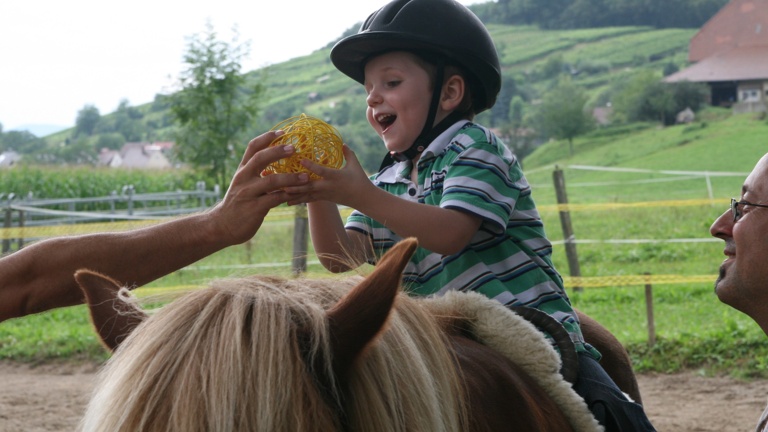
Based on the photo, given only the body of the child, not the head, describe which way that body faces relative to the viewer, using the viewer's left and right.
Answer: facing the viewer and to the left of the viewer

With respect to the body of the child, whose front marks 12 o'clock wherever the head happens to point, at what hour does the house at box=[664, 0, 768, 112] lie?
The house is roughly at 5 o'clock from the child.

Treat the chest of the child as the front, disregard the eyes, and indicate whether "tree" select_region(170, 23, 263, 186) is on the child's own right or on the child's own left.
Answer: on the child's own right

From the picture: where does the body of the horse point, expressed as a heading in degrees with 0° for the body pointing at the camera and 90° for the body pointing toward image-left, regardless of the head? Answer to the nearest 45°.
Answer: approximately 45°

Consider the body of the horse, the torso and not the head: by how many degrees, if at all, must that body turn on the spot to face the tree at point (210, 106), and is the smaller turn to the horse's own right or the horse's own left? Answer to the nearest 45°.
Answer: approximately 135° to the horse's own right
